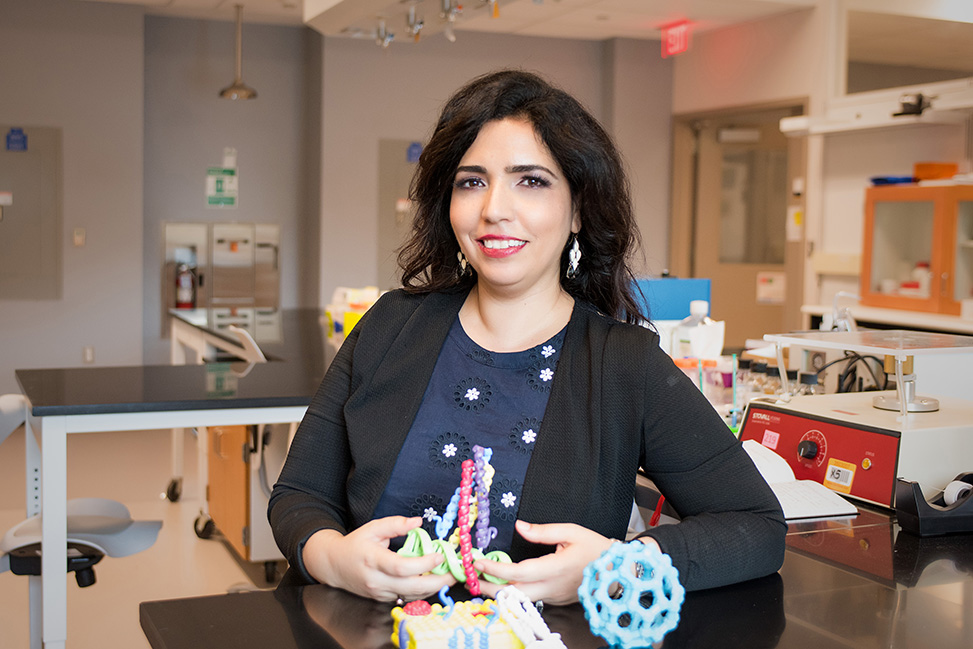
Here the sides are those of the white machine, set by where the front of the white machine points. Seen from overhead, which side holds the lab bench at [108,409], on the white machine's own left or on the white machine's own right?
on the white machine's own right

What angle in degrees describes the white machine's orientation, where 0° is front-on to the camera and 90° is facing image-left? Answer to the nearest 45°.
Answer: approximately 45°

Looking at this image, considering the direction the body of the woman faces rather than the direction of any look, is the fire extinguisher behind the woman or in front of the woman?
behind

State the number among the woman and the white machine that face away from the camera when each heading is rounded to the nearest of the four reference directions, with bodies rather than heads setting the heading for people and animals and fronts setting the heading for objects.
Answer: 0

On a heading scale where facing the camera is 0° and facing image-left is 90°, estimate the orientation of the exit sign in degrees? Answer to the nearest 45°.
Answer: approximately 45°

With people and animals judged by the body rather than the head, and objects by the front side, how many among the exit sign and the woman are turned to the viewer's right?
0

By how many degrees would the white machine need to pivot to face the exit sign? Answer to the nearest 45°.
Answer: approximately 135° to its right

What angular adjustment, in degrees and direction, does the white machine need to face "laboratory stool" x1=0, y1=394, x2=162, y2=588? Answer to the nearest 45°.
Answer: approximately 45° to its right

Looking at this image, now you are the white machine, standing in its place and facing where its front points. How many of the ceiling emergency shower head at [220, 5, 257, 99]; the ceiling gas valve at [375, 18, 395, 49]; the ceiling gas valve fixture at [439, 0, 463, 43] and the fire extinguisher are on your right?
4

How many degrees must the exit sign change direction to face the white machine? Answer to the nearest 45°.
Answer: approximately 45° to its left

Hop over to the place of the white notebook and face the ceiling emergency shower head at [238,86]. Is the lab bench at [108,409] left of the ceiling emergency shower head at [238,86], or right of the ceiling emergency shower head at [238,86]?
left
